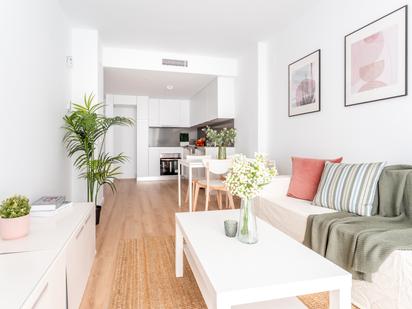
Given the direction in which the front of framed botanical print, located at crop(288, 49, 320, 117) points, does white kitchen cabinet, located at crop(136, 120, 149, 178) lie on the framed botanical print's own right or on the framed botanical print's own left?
on the framed botanical print's own right

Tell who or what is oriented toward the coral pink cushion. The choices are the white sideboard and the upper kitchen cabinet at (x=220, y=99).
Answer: the white sideboard

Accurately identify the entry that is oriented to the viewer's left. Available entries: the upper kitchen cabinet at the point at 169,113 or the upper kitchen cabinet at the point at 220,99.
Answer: the upper kitchen cabinet at the point at 220,99

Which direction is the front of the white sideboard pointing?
to the viewer's right

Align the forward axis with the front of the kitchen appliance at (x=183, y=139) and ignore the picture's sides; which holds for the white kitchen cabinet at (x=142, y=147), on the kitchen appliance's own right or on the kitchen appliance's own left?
on the kitchen appliance's own right

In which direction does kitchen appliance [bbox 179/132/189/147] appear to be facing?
toward the camera

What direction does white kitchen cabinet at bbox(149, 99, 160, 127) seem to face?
toward the camera

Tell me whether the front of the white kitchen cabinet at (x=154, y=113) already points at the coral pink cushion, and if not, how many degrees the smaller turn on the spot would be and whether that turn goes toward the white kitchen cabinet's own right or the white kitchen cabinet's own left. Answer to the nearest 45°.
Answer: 0° — it already faces it

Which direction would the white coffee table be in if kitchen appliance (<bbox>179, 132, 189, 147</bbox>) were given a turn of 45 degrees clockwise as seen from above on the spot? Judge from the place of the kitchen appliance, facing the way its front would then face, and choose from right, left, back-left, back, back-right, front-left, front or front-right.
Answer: front-left

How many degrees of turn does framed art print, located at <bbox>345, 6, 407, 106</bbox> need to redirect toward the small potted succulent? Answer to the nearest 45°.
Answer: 0° — it already faces it

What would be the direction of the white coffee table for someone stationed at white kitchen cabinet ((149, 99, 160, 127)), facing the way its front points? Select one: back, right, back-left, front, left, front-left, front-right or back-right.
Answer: front

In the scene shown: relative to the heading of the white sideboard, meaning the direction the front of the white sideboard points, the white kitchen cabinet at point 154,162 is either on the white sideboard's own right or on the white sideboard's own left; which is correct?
on the white sideboard's own left

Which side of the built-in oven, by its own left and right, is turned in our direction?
front

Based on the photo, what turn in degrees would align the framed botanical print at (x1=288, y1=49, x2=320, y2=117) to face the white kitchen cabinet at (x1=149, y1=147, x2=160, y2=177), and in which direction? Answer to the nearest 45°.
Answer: approximately 90° to its right

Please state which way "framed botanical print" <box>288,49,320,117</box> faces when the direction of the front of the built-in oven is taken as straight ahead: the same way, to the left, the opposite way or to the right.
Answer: to the right
